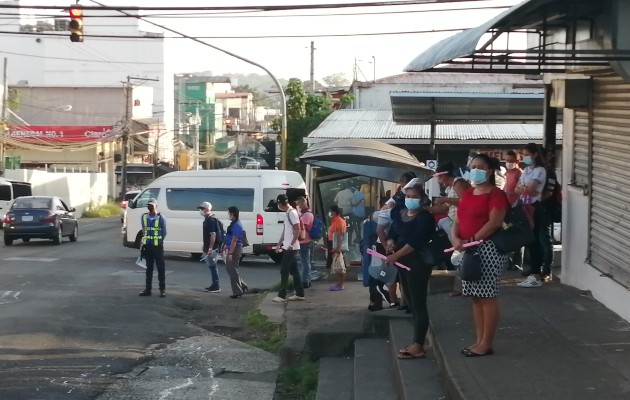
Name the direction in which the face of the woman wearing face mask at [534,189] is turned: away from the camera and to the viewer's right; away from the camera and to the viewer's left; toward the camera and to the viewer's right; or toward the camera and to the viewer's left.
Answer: toward the camera and to the viewer's left

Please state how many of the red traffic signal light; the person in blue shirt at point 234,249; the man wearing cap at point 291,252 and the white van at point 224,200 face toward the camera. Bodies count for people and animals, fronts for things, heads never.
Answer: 1

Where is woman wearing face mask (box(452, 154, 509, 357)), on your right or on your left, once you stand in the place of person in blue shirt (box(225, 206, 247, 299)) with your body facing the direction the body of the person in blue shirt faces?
on your left

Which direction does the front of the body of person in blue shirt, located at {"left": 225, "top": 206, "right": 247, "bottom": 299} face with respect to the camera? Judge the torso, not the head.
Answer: to the viewer's left

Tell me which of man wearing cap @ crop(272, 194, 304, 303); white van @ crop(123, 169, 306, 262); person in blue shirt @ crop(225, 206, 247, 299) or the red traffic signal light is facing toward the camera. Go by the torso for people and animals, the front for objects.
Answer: the red traffic signal light

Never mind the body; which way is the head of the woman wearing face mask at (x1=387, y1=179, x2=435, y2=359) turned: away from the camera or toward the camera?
toward the camera

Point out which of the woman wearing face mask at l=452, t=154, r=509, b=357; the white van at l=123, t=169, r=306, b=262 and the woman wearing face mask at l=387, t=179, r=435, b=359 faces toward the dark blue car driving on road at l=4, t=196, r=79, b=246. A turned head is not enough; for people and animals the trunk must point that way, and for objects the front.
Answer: the white van

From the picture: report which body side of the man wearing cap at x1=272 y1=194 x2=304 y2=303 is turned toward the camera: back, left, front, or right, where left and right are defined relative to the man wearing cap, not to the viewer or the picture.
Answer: left

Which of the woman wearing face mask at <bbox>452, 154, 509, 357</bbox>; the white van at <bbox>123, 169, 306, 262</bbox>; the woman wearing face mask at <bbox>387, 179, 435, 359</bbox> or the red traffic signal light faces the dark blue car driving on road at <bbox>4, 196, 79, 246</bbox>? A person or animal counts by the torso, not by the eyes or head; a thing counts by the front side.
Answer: the white van

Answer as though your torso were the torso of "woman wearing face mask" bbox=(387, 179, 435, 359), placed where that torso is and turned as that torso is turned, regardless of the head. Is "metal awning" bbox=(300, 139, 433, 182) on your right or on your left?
on your right

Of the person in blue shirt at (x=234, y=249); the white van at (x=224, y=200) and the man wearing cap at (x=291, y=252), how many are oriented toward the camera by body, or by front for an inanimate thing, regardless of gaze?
0

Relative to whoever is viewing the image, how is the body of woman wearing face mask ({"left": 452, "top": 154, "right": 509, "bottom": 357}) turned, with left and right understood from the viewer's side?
facing the viewer and to the left of the viewer

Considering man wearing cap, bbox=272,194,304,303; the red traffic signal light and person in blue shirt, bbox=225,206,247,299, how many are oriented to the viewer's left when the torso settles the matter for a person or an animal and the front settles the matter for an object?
2

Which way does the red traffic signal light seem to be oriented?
toward the camera

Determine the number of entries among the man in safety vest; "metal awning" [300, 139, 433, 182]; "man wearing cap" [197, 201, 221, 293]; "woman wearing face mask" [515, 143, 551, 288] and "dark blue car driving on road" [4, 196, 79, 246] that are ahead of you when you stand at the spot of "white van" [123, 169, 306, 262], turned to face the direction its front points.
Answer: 1

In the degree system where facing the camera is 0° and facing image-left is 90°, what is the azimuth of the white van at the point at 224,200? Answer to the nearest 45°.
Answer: approximately 135°
